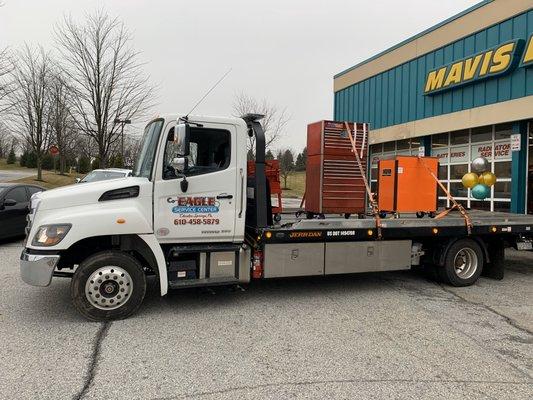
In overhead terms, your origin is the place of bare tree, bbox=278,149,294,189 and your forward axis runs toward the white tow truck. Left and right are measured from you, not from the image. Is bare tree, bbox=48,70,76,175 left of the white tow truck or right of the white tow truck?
right

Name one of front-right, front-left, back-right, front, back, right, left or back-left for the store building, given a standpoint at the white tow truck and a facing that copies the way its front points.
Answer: back-right

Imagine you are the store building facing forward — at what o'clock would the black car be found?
The black car is roughly at 12 o'clock from the store building.

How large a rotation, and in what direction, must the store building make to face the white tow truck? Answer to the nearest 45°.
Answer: approximately 45° to its left

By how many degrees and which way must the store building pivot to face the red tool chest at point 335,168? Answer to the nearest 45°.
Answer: approximately 45° to its left

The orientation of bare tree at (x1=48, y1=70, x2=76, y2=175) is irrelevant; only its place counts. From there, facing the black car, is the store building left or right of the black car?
left

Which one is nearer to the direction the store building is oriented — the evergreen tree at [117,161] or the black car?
the black car

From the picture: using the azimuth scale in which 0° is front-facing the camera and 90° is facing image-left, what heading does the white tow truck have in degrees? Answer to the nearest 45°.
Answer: approximately 90°
